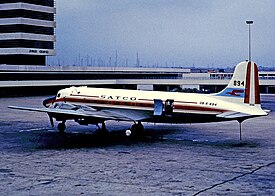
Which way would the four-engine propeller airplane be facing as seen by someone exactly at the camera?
facing away from the viewer and to the left of the viewer
